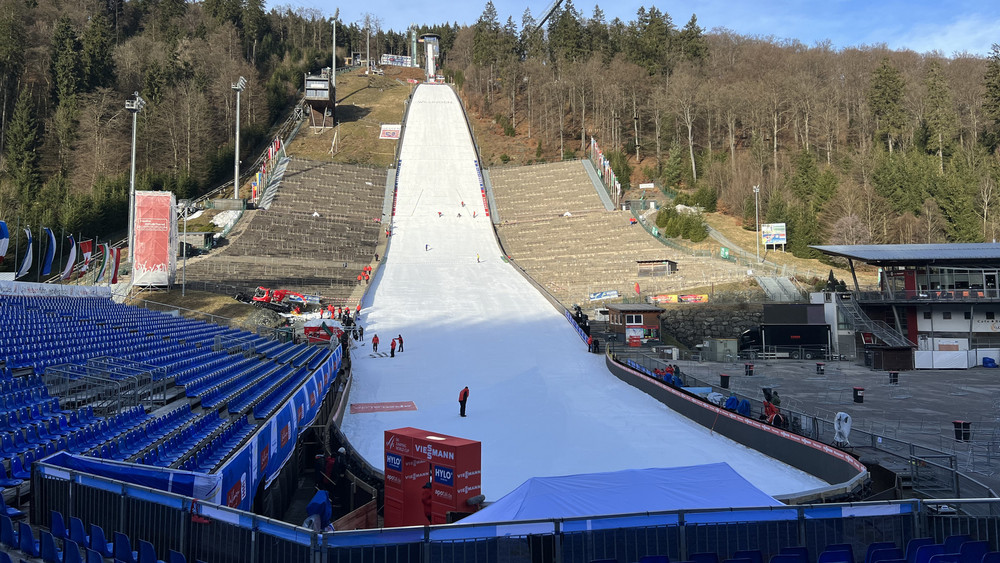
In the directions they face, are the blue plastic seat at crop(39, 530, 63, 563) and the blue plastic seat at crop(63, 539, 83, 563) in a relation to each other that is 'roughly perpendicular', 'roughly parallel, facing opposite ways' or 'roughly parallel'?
roughly parallel

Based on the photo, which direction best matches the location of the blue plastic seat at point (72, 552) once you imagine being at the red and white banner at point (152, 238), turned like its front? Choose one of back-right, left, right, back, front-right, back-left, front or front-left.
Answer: front

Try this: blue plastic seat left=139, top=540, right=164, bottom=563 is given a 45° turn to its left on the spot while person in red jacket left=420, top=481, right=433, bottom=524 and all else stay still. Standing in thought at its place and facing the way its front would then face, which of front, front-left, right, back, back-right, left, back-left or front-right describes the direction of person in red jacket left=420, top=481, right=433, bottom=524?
front-right

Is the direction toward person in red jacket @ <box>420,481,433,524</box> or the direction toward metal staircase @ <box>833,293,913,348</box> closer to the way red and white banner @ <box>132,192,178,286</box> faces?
the person in red jacket

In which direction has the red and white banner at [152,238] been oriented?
toward the camera

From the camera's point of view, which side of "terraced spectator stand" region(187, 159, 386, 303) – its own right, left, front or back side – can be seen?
front

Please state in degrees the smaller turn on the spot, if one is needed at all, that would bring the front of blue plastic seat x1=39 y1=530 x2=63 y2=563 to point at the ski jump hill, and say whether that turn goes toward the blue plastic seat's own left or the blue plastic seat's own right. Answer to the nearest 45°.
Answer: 0° — it already faces it

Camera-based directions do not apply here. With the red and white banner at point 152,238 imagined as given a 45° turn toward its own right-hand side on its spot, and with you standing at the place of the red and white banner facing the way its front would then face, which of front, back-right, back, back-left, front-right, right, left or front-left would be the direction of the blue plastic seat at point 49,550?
front-left

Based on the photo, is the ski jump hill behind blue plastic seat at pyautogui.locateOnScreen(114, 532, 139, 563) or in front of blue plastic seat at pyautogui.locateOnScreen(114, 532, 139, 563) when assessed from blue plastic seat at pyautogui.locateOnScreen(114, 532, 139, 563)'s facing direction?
in front

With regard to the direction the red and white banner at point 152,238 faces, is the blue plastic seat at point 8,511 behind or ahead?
ahead

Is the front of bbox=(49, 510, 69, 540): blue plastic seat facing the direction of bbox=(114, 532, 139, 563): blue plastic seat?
no

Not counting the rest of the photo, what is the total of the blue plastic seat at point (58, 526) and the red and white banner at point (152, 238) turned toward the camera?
1

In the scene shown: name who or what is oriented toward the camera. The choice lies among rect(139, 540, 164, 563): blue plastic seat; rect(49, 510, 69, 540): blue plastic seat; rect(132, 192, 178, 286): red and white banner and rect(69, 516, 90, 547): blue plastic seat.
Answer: the red and white banner

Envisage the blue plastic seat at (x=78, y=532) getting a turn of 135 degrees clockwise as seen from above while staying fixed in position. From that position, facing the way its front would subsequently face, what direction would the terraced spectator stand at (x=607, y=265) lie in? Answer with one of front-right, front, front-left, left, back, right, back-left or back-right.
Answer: back-left

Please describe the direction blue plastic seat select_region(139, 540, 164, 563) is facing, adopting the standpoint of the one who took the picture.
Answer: facing away from the viewer and to the right of the viewer

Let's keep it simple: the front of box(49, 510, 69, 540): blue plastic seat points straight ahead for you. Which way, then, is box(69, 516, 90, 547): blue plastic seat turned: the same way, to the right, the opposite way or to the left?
the same way

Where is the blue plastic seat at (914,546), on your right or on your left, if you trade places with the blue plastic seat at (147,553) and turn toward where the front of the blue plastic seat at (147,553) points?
on your right

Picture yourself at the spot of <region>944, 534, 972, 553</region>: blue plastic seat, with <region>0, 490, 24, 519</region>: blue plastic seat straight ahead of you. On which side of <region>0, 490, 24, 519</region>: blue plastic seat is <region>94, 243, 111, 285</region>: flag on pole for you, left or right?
right
